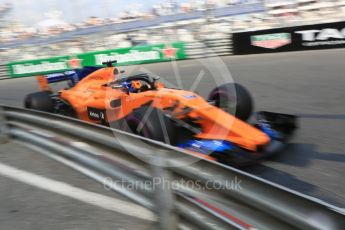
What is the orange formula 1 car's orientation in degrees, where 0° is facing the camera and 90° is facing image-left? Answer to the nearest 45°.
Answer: approximately 315°

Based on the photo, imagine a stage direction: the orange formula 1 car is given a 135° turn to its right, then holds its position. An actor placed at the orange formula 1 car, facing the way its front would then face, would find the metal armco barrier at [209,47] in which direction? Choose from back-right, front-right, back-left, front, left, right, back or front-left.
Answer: right
